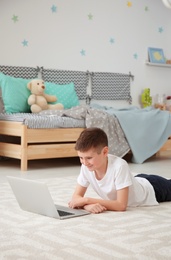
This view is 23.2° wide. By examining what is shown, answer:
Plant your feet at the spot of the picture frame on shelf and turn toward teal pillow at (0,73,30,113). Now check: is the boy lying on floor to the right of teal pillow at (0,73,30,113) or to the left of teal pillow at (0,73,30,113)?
left

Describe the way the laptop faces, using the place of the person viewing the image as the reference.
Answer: facing away from the viewer and to the right of the viewer

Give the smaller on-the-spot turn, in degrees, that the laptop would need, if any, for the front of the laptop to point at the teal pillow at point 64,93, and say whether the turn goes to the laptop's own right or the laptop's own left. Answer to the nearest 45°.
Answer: approximately 45° to the laptop's own left

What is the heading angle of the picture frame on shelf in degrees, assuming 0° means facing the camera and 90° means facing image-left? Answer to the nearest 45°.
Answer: approximately 0°

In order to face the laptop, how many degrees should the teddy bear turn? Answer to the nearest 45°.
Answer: approximately 45° to its right

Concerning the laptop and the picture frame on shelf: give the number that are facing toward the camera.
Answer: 1

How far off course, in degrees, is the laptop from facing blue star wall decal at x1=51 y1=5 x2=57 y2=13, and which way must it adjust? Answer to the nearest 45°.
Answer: approximately 45° to its left

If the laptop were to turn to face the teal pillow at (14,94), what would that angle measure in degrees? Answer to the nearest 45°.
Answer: approximately 45° to its left

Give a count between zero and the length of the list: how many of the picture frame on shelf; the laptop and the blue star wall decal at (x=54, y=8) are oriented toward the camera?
2
